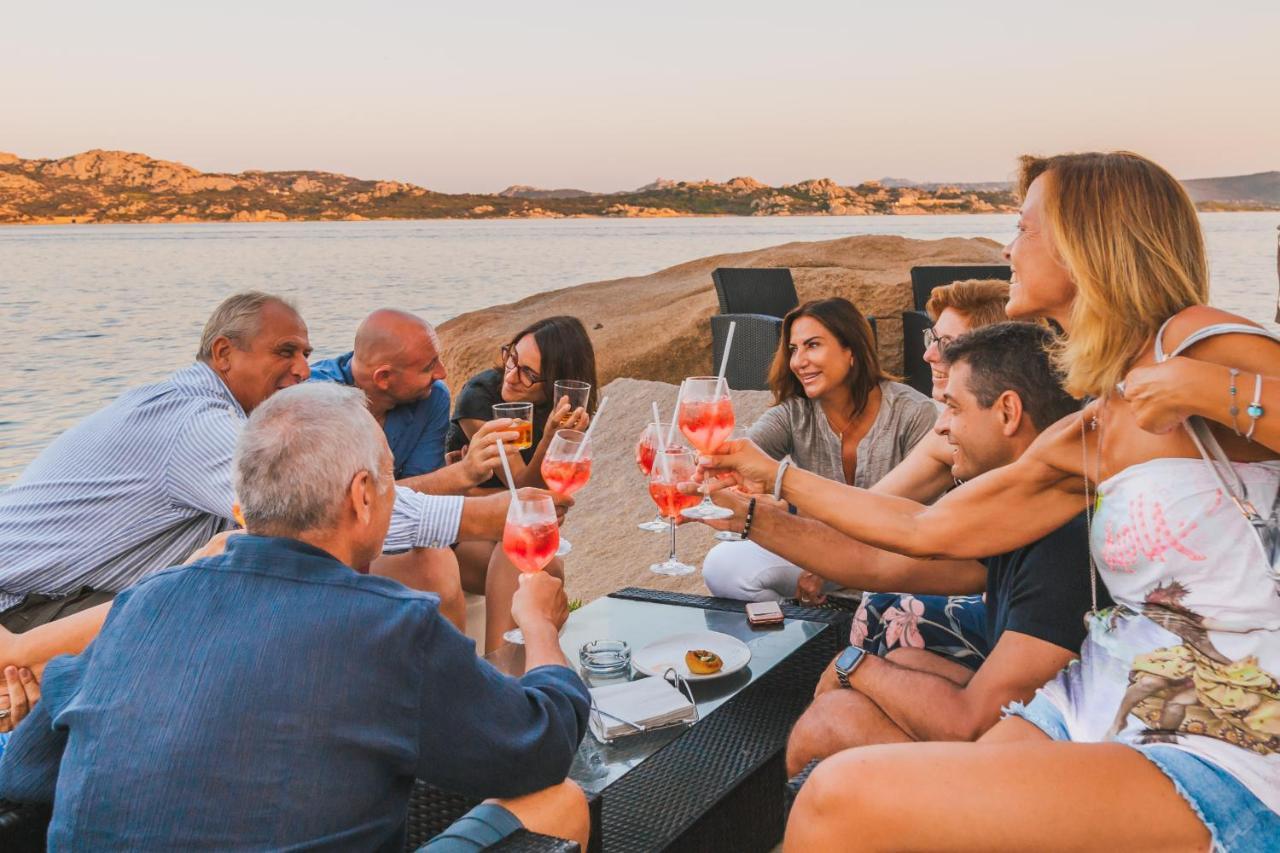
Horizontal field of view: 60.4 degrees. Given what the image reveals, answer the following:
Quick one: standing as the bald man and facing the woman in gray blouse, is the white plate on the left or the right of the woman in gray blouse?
right

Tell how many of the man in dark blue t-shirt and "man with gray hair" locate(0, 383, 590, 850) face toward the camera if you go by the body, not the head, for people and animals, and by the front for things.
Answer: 0

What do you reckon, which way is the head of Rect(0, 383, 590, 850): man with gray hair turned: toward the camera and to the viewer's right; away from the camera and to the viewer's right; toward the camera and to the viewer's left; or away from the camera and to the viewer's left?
away from the camera and to the viewer's right

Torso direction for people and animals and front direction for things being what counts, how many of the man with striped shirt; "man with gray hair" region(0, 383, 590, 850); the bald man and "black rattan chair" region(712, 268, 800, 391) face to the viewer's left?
0

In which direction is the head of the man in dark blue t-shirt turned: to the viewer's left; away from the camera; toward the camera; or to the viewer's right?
to the viewer's left

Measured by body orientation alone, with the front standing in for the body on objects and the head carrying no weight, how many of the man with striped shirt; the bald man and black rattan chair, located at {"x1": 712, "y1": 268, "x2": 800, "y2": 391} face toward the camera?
1

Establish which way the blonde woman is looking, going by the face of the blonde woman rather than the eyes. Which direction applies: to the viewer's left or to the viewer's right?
to the viewer's left

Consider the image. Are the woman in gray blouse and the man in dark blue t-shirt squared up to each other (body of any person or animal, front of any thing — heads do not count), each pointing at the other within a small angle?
no

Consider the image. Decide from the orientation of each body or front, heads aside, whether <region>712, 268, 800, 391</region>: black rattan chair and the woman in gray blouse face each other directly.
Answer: no

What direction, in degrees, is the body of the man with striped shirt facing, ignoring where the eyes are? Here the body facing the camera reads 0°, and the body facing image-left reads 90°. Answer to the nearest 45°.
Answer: approximately 270°

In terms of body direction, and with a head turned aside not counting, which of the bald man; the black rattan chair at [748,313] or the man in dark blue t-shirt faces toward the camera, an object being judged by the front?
the black rattan chair

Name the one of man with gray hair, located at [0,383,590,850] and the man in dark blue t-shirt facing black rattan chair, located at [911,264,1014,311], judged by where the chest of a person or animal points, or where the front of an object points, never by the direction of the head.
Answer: the man with gray hair

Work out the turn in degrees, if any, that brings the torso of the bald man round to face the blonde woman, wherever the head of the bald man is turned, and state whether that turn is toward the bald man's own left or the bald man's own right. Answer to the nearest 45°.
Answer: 0° — they already face them

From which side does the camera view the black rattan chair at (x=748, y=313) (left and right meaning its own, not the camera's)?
front

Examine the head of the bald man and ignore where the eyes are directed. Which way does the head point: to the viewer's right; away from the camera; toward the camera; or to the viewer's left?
to the viewer's right

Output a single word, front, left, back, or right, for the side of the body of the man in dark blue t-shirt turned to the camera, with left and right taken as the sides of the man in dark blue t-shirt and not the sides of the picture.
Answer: left

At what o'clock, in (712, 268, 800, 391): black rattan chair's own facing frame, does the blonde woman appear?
The blonde woman is roughly at 12 o'clock from the black rattan chair.

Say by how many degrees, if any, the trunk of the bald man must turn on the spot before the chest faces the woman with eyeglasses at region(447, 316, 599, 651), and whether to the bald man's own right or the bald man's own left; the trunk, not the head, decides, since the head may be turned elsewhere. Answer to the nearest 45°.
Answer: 0° — they already face them

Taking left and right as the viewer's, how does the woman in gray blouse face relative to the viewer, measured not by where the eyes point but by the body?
facing the viewer and to the left of the viewer

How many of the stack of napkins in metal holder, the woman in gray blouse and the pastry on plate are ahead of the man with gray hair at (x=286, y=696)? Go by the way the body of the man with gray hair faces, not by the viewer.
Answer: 3

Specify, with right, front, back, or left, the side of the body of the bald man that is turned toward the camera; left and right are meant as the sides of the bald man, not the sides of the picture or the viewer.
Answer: right

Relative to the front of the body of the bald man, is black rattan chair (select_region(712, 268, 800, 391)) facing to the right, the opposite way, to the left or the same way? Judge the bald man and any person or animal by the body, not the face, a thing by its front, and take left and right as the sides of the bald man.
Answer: to the right

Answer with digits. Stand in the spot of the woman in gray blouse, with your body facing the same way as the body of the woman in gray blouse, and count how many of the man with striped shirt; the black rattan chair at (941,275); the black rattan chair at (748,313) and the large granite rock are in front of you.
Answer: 1

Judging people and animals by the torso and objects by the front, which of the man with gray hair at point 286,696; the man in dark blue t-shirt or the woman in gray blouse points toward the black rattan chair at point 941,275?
the man with gray hair
